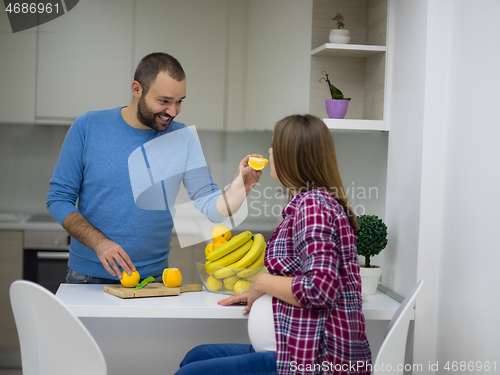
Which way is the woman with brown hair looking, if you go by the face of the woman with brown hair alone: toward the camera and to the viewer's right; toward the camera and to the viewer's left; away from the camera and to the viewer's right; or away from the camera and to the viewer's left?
away from the camera and to the viewer's left

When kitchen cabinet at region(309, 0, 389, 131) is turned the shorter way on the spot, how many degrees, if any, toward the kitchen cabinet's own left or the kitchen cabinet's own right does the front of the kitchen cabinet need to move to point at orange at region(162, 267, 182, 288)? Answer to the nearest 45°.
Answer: approximately 45° to the kitchen cabinet's own right

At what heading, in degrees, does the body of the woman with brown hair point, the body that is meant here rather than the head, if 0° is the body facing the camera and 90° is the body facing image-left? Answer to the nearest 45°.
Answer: approximately 90°

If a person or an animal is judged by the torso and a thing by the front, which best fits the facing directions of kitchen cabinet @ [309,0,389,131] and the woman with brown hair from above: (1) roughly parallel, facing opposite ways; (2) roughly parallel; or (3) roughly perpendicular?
roughly perpendicular

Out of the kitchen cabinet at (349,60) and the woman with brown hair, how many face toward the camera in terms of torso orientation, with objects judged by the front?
1

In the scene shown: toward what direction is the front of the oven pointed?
toward the camera
